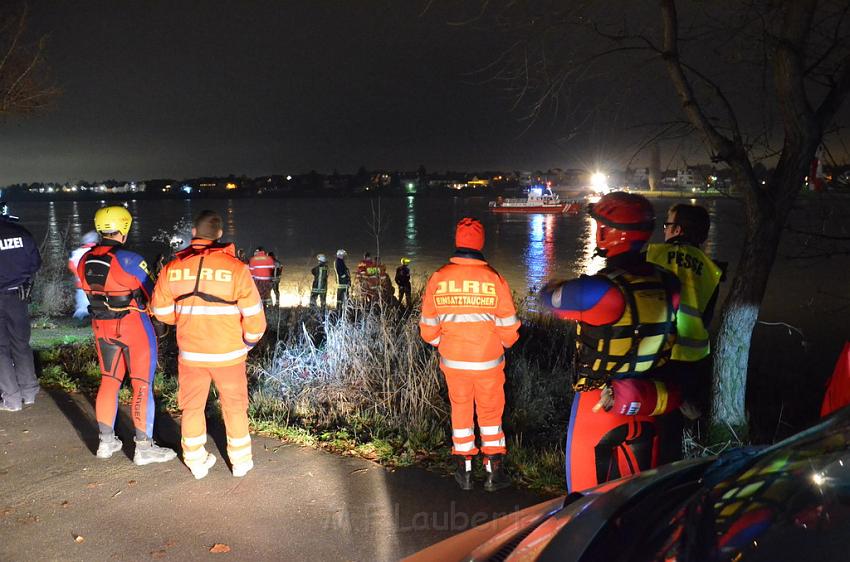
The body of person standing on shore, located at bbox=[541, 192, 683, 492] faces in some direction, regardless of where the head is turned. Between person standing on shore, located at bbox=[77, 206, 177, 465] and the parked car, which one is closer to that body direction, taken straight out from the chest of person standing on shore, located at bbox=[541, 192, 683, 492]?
the person standing on shore

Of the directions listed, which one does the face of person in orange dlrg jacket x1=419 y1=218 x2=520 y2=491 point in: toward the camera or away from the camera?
away from the camera

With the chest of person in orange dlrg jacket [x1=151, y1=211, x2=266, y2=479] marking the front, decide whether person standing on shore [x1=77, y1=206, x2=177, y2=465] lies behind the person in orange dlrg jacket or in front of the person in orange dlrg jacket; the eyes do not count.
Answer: in front

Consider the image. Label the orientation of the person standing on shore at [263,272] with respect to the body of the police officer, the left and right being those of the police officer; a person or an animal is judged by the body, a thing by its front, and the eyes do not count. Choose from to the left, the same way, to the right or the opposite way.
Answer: the same way

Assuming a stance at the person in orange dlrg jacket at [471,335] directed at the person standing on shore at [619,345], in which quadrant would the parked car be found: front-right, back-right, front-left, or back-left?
front-right

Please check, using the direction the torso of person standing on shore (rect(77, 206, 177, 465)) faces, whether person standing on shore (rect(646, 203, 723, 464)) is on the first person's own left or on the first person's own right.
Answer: on the first person's own right

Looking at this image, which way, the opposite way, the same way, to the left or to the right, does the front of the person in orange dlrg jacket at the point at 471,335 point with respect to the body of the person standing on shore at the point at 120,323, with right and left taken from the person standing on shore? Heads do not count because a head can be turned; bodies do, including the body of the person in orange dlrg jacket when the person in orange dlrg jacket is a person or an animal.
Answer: the same way

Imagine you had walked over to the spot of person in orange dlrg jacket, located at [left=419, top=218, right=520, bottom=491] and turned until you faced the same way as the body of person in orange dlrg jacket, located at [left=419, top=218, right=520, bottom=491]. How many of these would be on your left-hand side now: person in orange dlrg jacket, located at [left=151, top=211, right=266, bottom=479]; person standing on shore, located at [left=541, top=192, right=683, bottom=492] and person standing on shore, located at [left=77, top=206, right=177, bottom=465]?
2

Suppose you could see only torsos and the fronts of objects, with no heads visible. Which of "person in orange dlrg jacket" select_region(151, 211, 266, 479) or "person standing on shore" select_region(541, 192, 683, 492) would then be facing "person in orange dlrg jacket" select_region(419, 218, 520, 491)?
the person standing on shore

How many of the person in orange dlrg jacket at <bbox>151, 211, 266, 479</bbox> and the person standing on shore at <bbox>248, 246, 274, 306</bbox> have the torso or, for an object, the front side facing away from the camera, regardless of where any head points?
2

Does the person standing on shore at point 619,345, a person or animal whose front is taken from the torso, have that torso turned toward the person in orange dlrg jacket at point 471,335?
yes

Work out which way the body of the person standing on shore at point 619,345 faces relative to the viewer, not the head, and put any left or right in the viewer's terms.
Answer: facing away from the viewer and to the left of the viewer

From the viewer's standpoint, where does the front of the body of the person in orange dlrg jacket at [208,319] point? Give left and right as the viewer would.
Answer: facing away from the viewer

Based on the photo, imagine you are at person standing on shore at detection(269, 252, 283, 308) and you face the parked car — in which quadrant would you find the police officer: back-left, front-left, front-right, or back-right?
front-right

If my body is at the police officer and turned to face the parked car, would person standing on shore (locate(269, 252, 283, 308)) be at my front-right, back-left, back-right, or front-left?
back-left
